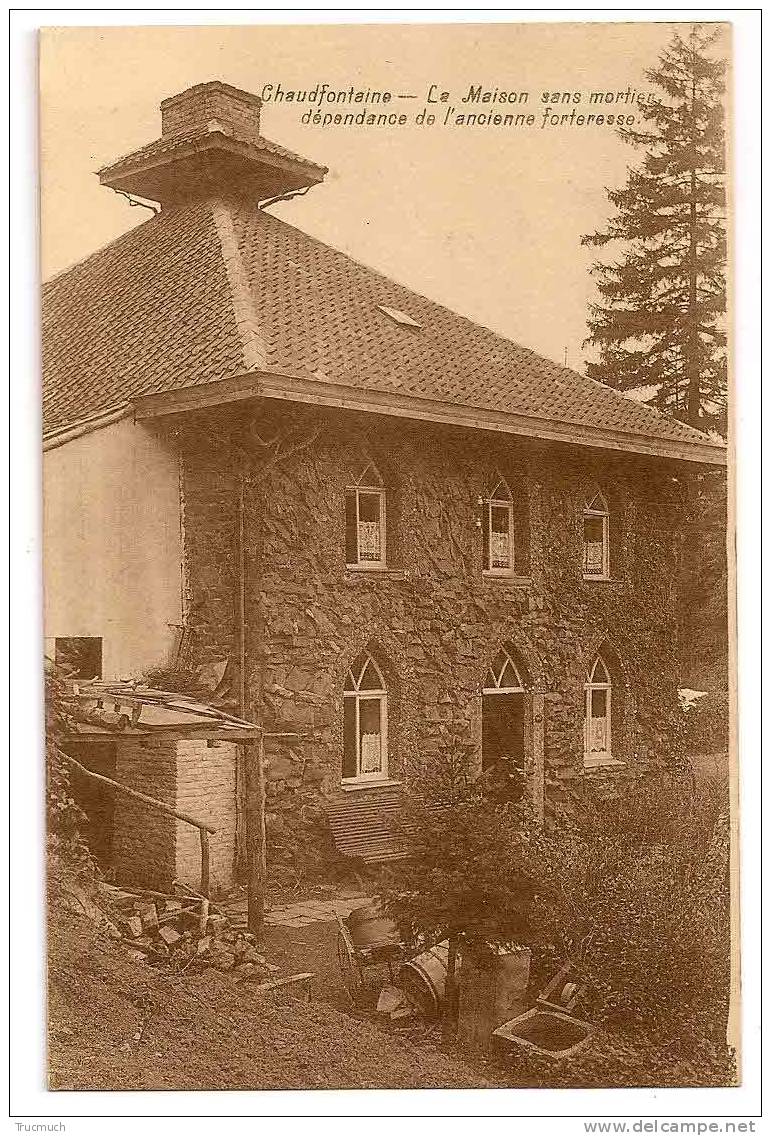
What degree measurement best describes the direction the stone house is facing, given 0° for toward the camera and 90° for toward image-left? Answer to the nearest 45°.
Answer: approximately 315°
